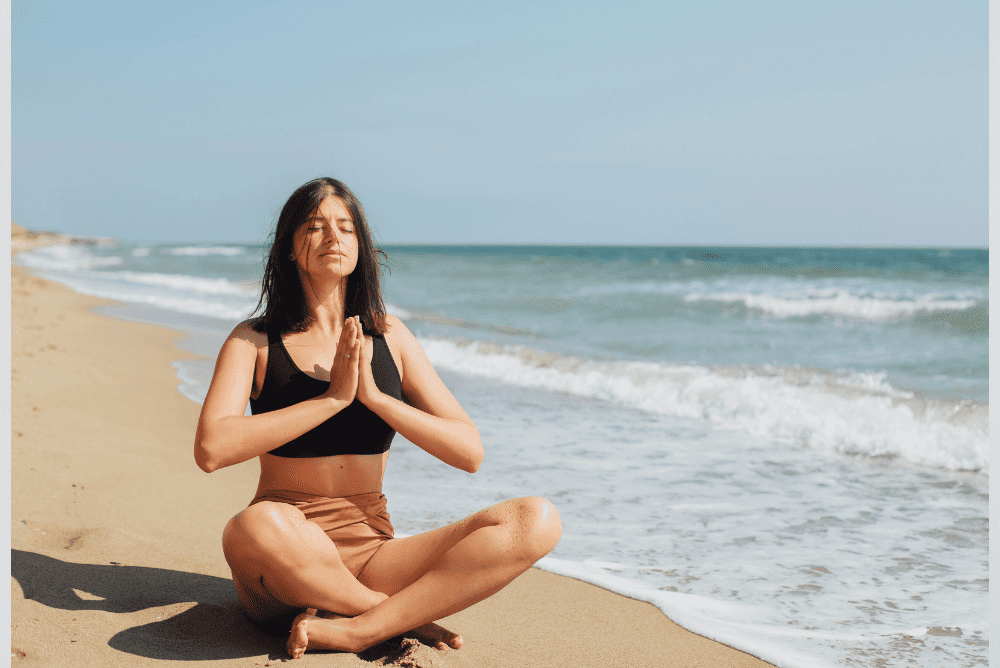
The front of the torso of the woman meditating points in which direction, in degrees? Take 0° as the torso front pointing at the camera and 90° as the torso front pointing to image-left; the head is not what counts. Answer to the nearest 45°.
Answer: approximately 315°
